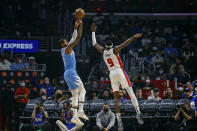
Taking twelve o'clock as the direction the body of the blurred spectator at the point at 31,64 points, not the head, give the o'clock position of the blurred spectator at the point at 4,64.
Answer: the blurred spectator at the point at 4,64 is roughly at 3 o'clock from the blurred spectator at the point at 31,64.

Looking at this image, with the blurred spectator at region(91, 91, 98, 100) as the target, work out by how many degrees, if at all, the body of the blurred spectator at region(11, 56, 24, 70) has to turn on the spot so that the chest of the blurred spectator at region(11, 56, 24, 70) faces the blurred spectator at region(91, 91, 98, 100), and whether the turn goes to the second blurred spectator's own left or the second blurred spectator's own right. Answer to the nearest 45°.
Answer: approximately 45° to the second blurred spectator's own left

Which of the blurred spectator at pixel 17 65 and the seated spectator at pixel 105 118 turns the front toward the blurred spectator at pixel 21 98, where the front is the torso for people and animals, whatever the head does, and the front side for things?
the blurred spectator at pixel 17 65
